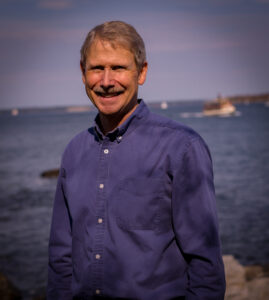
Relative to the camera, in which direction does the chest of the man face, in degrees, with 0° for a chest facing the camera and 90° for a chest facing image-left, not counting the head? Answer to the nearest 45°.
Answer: approximately 45°

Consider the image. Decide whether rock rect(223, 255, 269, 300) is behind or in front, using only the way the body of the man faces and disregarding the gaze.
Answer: behind

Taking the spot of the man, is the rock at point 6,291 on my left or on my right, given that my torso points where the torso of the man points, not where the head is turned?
on my right
